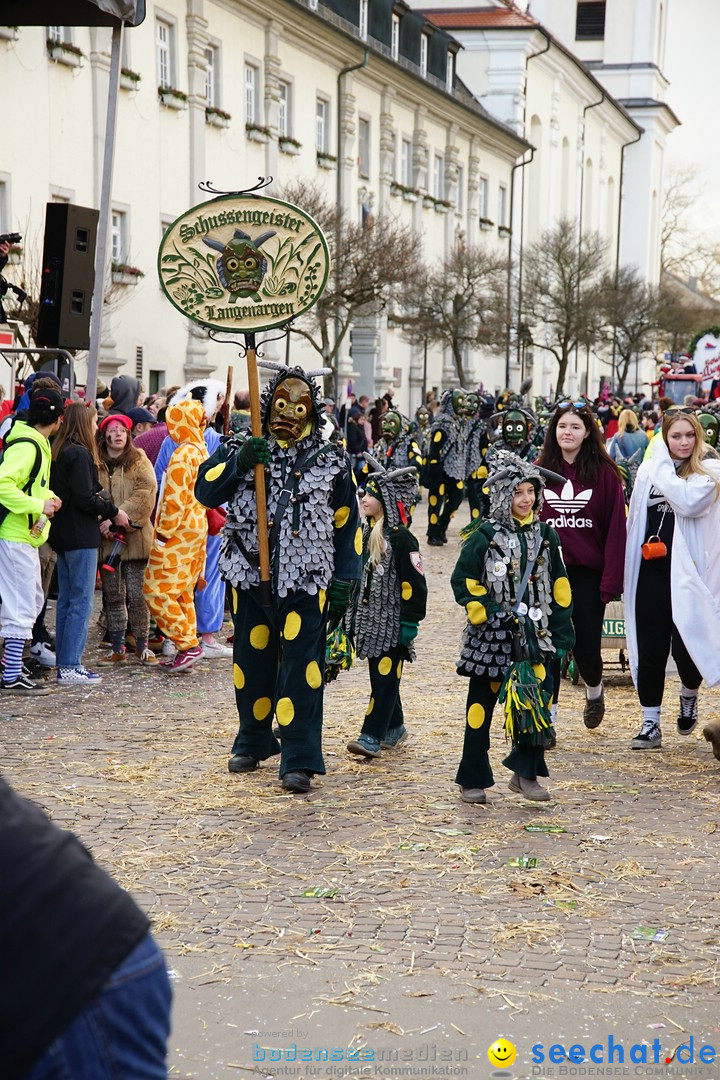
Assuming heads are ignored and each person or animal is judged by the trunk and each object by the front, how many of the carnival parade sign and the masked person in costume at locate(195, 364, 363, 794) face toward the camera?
2

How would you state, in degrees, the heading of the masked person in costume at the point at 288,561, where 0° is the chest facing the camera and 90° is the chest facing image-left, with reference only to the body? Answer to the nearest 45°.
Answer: approximately 0°

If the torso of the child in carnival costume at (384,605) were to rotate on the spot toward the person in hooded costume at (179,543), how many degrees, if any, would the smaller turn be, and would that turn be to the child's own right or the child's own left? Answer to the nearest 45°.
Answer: approximately 90° to the child's own right

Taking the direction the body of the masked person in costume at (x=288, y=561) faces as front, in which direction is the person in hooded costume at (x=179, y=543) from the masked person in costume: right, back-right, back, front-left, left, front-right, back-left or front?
back

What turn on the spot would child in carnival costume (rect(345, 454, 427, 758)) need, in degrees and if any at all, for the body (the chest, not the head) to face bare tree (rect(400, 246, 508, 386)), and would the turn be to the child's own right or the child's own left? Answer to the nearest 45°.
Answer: approximately 135° to the child's own right

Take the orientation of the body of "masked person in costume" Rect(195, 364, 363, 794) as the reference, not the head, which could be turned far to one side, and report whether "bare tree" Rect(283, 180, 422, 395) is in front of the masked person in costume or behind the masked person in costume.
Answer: behind

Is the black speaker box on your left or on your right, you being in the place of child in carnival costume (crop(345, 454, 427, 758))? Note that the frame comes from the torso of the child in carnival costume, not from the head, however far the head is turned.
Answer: on your right

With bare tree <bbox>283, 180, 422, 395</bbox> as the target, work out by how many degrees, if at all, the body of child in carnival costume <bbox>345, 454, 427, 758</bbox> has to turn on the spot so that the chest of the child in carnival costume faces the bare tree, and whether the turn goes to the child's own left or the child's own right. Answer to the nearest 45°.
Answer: approximately 135° to the child's own right

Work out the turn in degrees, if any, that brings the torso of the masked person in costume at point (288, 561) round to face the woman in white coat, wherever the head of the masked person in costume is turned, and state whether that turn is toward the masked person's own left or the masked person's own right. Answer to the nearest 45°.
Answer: approximately 90° to the masked person's own left

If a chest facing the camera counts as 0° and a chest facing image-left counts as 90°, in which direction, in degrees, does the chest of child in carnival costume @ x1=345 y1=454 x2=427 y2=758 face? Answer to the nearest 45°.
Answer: approximately 45°
